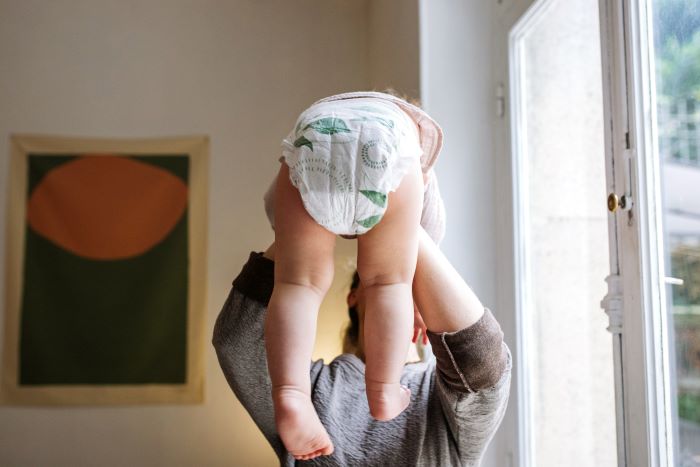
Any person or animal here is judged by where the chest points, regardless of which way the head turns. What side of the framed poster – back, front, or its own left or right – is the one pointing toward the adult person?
front

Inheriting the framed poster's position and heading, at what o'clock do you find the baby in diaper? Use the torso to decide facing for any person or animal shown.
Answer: The baby in diaper is roughly at 12 o'clock from the framed poster.

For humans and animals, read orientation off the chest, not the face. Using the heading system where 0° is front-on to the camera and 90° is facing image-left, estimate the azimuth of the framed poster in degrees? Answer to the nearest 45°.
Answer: approximately 0°
